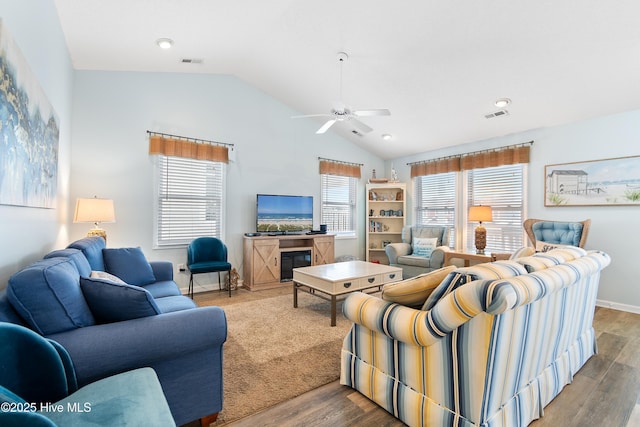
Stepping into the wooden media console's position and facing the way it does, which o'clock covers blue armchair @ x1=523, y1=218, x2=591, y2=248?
The blue armchair is roughly at 11 o'clock from the wooden media console.

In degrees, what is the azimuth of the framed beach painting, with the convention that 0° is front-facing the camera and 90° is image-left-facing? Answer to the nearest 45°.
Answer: approximately 45°

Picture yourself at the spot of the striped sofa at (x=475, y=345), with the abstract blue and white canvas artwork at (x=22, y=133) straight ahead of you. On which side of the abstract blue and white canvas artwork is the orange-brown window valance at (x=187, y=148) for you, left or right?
right

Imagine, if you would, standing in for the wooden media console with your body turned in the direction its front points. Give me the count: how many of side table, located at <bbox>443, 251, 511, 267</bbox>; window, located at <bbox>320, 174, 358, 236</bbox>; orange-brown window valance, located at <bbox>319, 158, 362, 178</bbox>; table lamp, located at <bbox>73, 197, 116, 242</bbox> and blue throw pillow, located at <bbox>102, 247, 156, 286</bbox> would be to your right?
2

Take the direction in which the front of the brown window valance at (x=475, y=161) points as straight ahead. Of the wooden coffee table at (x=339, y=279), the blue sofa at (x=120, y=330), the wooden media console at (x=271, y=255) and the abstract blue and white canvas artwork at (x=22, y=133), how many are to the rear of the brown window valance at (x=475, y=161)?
0

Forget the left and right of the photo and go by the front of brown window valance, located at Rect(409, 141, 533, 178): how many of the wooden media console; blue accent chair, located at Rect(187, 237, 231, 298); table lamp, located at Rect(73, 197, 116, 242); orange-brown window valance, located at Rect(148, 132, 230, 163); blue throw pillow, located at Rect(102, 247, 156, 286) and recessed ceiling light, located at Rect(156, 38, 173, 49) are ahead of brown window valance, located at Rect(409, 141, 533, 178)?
6

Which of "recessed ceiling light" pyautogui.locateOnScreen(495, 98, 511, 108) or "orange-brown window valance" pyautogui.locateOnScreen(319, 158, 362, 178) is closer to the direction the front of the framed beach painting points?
the recessed ceiling light

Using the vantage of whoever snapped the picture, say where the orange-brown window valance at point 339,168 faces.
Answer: facing the viewer and to the right of the viewer

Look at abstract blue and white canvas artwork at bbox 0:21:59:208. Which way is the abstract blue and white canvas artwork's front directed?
to the viewer's right

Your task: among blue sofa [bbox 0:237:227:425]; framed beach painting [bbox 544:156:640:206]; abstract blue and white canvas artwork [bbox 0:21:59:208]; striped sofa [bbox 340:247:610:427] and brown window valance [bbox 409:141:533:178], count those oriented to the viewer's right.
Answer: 2

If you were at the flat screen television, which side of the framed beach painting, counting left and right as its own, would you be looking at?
front

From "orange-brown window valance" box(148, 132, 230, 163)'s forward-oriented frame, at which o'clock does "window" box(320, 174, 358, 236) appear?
The window is roughly at 10 o'clock from the orange-brown window valance.

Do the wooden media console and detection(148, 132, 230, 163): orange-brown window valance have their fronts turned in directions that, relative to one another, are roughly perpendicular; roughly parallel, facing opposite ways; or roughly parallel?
roughly parallel

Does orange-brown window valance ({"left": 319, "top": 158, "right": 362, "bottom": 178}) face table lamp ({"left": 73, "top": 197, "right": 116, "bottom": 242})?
no

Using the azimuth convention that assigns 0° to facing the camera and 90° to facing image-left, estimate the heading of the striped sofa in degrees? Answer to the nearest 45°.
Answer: approximately 135°

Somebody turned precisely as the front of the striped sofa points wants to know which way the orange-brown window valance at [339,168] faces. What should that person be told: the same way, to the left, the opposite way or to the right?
the opposite way

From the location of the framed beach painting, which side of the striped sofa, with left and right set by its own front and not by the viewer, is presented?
right

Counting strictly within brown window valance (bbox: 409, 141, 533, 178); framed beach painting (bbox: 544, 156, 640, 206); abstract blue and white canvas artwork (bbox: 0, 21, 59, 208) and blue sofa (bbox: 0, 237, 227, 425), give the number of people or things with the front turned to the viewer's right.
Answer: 2
